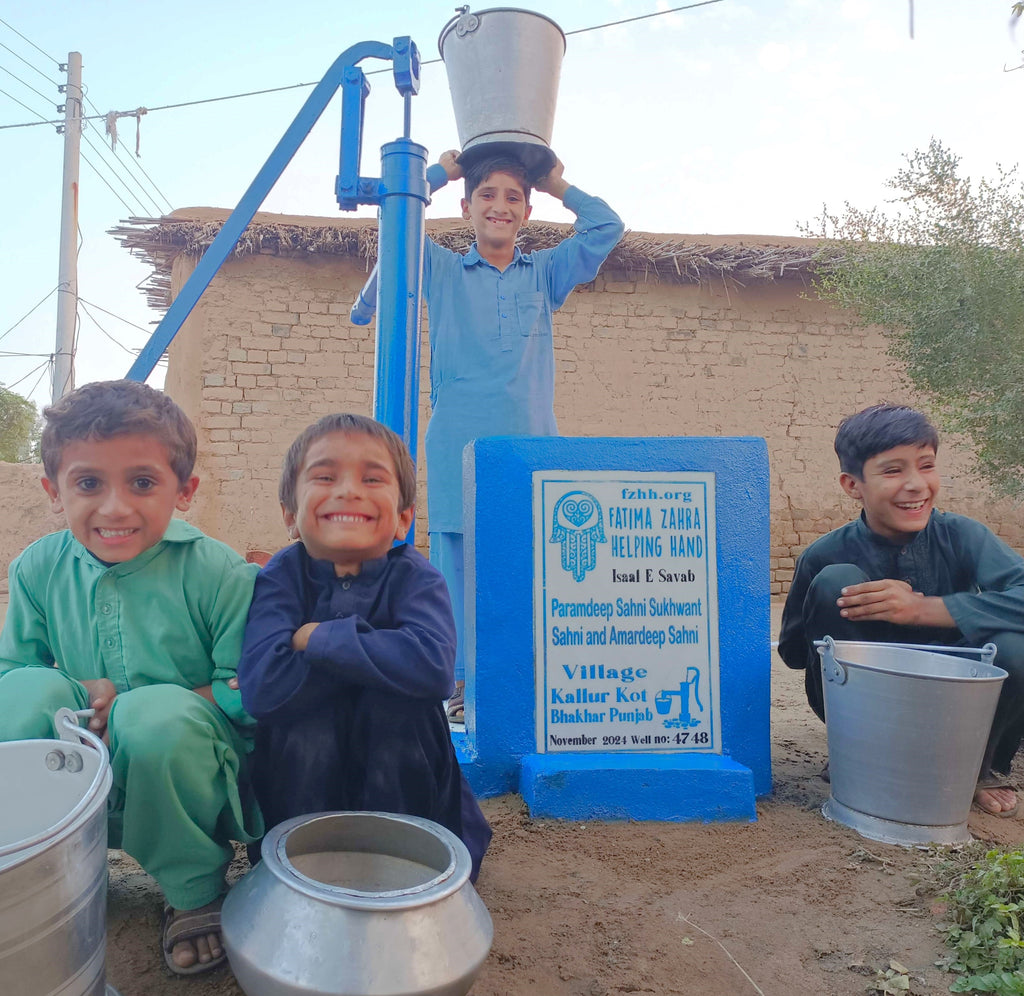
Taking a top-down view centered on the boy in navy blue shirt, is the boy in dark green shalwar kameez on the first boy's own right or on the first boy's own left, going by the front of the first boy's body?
on the first boy's own left

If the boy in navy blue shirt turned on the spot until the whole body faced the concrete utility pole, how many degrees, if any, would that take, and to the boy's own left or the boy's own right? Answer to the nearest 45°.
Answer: approximately 180°

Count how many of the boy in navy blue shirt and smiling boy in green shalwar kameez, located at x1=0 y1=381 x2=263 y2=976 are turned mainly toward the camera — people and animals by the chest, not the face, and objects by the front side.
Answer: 2

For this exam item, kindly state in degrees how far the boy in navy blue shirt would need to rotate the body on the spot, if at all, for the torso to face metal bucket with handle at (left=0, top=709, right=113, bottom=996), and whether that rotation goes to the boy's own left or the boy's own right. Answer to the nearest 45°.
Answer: approximately 45° to the boy's own right

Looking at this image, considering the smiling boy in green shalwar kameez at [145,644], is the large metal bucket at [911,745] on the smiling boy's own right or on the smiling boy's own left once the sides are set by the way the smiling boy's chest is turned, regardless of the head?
on the smiling boy's own left

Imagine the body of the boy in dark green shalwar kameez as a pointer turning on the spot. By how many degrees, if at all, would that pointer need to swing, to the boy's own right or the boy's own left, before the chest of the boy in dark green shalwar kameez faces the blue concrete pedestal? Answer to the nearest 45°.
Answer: approximately 45° to the boy's own right
